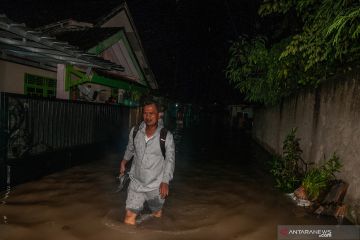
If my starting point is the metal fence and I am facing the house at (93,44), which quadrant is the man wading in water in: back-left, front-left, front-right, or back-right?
back-right

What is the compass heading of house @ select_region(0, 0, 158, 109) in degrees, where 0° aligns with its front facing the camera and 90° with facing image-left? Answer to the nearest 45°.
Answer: approximately 315°

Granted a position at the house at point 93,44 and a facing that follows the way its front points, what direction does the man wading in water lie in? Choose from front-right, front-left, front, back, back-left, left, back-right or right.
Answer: front-right

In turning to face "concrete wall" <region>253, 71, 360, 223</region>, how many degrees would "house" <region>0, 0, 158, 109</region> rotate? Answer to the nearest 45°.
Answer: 0° — it already faces it
